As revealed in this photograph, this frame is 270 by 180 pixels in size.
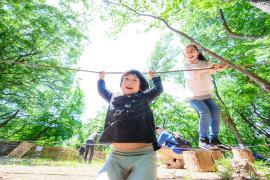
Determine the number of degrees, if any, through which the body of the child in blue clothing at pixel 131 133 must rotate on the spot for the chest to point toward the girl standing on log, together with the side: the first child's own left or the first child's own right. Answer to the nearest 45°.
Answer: approximately 135° to the first child's own left

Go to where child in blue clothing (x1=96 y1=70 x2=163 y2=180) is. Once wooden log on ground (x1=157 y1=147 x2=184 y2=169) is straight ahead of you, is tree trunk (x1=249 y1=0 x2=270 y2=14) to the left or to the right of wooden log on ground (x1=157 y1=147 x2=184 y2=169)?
right

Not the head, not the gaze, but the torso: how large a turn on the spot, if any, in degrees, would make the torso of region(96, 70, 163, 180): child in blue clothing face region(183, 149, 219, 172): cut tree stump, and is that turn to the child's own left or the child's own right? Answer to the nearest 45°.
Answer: approximately 135° to the child's own left

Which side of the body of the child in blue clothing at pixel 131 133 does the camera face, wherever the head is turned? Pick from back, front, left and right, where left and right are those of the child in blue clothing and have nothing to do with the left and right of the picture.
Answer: front

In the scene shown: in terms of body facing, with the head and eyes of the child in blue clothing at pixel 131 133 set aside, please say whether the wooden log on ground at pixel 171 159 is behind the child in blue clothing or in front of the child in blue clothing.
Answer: behind
